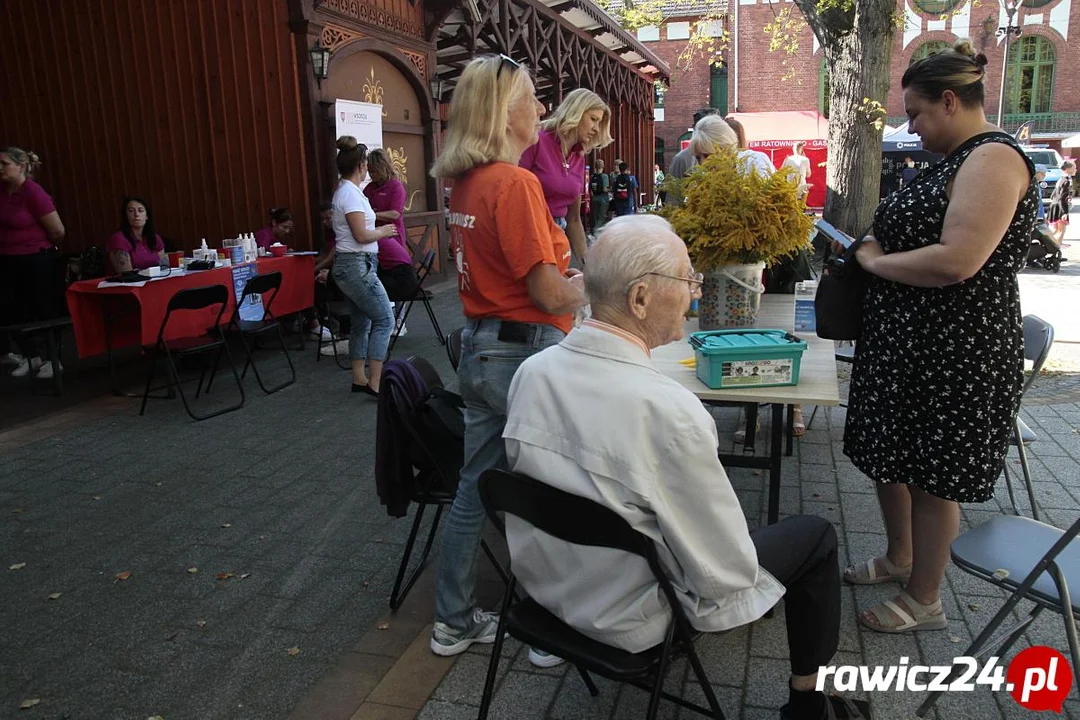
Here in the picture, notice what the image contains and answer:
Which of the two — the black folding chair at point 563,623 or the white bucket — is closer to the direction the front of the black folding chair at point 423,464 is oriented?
the white bucket

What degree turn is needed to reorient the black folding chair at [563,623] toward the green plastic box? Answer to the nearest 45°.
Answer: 0° — it already faces it

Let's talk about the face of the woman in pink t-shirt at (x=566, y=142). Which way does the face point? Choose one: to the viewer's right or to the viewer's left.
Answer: to the viewer's right

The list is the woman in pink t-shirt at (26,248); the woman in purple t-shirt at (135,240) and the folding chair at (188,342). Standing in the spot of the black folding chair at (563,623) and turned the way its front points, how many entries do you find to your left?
3

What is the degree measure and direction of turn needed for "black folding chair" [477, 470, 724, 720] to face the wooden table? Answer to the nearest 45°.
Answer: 0° — it already faces it

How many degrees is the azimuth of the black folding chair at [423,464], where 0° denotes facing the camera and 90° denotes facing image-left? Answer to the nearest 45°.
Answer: approximately 225°

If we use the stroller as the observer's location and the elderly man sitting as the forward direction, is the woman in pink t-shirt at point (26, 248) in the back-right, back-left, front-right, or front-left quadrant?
front-right

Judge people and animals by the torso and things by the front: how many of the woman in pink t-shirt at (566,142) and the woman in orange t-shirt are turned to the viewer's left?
0

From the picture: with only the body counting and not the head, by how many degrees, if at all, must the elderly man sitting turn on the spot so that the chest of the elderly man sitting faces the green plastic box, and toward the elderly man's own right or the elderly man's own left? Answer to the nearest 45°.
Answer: approximately 45° to the elderly man's own left

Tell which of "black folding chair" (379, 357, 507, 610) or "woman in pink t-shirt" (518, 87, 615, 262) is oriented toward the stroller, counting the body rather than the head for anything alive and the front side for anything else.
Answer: the black folding chair

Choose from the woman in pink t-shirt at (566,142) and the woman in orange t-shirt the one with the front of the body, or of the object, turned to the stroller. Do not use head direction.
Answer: the woman in orange t-shirt

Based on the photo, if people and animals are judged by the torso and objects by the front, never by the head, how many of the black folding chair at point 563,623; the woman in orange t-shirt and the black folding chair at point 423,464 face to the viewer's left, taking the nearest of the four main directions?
0

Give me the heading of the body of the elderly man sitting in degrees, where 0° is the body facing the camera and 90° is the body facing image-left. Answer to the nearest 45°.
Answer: approximately 225°

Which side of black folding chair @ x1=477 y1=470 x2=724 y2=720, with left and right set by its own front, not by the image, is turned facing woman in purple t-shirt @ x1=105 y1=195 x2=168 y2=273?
left

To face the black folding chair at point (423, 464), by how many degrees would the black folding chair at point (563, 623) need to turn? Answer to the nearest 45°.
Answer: approximately 90° to its left

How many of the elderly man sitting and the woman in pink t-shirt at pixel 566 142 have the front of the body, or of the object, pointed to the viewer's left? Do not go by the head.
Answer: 0

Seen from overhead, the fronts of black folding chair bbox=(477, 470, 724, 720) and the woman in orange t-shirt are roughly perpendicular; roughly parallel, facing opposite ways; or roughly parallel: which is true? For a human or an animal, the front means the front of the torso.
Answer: roughly parallel

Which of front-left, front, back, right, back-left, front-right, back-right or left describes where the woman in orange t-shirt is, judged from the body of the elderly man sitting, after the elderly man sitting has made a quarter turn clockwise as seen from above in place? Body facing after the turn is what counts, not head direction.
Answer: back

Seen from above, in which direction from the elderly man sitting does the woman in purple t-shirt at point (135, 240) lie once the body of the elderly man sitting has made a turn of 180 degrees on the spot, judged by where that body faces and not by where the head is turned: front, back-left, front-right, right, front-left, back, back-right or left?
right

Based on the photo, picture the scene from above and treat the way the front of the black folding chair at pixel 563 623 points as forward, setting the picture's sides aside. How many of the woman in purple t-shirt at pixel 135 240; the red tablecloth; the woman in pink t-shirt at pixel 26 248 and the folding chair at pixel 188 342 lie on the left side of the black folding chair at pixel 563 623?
4
